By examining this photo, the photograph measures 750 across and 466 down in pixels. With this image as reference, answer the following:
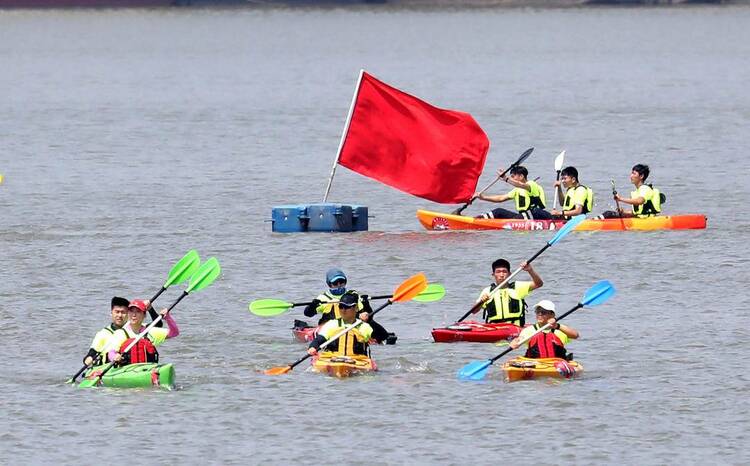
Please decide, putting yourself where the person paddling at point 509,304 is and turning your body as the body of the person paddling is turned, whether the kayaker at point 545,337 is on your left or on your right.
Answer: on your left

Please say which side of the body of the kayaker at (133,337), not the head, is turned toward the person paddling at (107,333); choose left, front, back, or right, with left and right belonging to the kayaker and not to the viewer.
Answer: back

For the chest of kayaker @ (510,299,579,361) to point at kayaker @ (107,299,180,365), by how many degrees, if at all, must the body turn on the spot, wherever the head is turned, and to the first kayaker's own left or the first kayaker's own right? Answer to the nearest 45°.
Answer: approximately 90° to the first kayaker's own right

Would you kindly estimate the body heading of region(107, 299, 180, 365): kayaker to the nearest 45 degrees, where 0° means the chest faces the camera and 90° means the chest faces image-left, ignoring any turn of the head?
approximately 0°

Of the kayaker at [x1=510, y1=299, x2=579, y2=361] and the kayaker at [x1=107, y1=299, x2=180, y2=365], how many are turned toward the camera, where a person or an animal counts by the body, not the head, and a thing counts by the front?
2

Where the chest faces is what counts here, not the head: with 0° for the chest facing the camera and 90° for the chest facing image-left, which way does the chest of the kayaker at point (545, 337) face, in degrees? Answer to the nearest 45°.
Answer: approximately 0°

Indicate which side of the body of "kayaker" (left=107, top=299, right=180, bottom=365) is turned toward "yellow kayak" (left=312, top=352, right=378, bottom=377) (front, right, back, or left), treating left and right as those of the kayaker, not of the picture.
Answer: left
